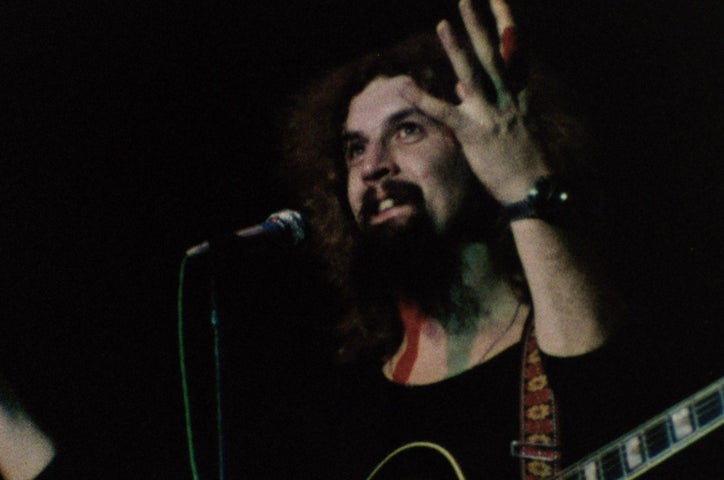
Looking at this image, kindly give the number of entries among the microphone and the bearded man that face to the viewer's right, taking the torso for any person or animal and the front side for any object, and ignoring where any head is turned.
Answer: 1

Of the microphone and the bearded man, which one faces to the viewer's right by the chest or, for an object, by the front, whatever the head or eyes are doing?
the microphone

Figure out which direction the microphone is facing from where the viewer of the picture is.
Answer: facing to the right of the viewer

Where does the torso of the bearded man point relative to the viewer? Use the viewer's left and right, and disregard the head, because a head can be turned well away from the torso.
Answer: facing the viewer and to the left of the viewer
